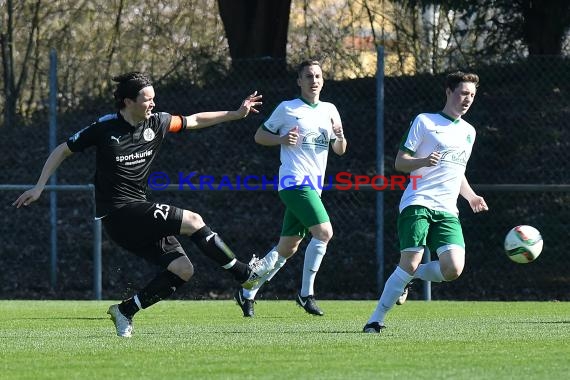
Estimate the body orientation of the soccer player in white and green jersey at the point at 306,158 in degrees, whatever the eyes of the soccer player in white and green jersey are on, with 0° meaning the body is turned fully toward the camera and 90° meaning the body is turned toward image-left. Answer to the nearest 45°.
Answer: approximately 315°

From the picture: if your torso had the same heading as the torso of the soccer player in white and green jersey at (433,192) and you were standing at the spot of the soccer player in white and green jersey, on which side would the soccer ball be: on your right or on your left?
on your left

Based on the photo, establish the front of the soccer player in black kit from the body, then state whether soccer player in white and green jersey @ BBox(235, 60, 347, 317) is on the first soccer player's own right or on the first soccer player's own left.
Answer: on the first soccer player's own left

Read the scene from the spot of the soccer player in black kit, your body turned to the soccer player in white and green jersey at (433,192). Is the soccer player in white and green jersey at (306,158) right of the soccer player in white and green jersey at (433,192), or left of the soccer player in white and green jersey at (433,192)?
left

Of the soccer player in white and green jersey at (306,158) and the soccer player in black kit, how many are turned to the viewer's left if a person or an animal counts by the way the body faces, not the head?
0

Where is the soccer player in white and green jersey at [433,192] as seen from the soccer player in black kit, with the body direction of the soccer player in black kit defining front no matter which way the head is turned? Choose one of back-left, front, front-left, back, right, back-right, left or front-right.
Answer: front-left

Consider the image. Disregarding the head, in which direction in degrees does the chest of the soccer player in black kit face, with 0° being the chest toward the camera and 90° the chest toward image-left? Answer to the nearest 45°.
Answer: approximately 315°

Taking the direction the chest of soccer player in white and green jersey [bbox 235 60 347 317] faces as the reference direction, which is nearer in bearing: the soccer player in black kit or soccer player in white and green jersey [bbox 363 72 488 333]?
the soccer player in white and green jersey

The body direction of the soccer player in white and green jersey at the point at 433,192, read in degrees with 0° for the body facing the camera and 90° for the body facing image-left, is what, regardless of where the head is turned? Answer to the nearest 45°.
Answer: approximately 315°

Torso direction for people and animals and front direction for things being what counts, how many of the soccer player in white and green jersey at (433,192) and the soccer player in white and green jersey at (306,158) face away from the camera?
0

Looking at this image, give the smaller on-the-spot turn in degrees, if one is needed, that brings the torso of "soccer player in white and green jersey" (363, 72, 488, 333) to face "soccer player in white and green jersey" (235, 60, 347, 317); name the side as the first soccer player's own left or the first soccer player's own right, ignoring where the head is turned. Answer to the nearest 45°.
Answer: approximately 180°
